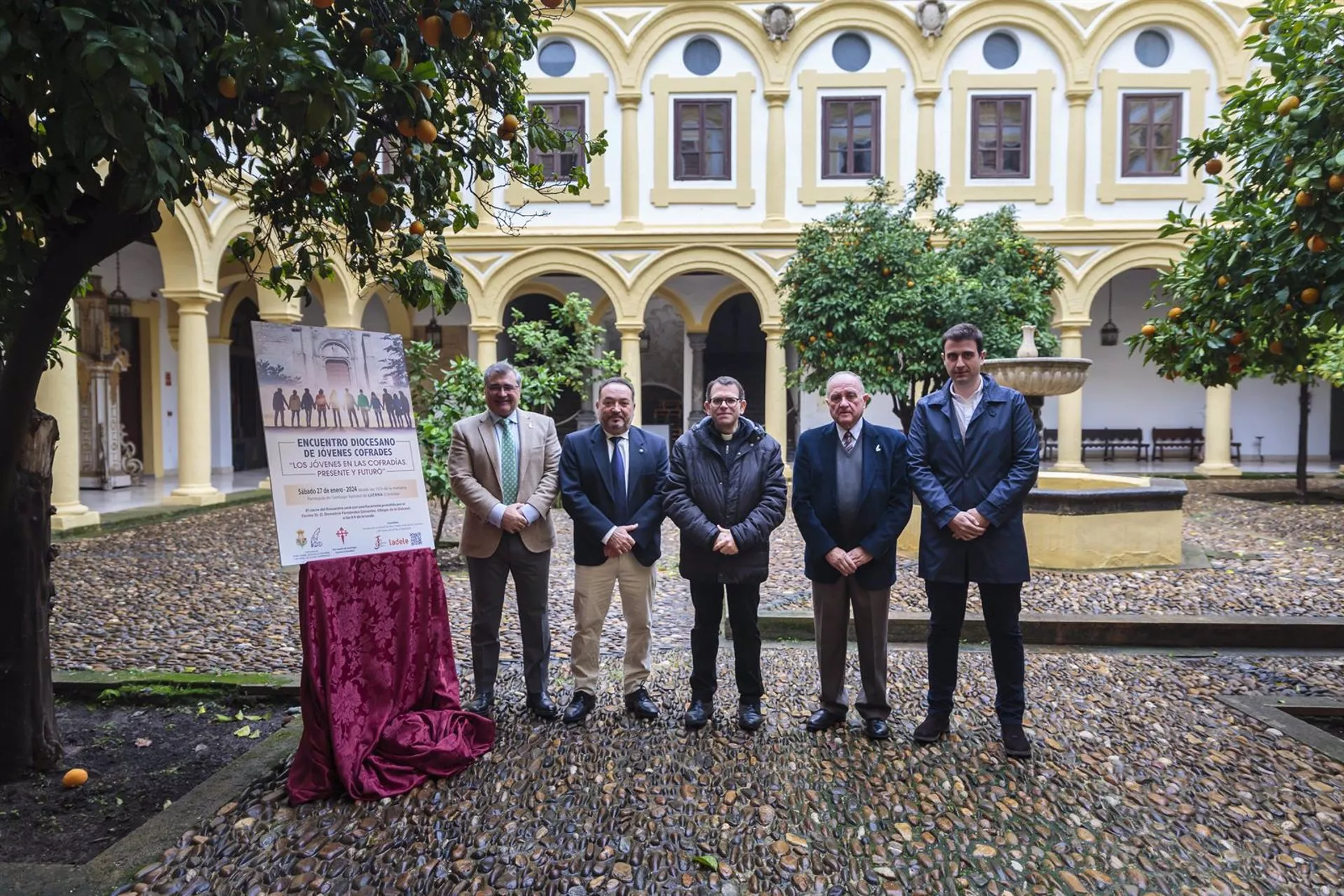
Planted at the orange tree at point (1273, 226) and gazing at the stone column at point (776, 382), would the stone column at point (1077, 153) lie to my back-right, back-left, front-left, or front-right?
front-right

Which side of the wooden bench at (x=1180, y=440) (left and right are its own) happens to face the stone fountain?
front

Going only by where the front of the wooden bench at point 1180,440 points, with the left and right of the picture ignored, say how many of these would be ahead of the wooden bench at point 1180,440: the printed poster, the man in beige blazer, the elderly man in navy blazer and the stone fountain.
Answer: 4

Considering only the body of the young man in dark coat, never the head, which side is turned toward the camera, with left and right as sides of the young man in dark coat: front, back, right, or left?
front

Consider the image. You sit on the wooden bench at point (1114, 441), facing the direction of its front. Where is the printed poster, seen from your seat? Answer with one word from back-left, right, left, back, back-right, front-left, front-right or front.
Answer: front

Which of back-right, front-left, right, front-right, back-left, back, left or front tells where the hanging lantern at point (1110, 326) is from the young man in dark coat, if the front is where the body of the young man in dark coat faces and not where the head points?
back

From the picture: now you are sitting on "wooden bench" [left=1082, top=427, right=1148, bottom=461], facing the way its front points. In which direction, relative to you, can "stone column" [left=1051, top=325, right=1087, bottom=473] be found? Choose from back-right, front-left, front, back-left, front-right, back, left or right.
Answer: front

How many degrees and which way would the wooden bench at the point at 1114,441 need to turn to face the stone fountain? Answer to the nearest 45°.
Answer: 0° — it already faces it

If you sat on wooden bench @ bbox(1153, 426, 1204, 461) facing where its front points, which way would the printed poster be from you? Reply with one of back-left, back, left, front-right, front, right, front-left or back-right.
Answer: front

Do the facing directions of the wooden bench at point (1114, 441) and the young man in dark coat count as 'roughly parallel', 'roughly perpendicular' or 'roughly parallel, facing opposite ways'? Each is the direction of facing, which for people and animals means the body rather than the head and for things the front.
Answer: roughly parallel

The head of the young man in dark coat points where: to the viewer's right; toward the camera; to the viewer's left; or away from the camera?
toward the camera

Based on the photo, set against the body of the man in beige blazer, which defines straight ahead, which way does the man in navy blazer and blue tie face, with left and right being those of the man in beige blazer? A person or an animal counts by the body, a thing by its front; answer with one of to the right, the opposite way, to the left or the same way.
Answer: the same way

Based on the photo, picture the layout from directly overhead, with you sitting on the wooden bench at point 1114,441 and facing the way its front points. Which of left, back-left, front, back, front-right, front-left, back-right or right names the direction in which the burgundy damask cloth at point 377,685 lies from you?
front

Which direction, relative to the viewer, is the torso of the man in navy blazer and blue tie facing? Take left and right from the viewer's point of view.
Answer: facing the viewer

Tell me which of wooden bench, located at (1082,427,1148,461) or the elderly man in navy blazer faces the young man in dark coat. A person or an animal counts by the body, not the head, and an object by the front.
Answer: the wooden bench

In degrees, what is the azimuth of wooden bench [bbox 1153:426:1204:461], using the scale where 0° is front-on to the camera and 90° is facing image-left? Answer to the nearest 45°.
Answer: approximately 0°
